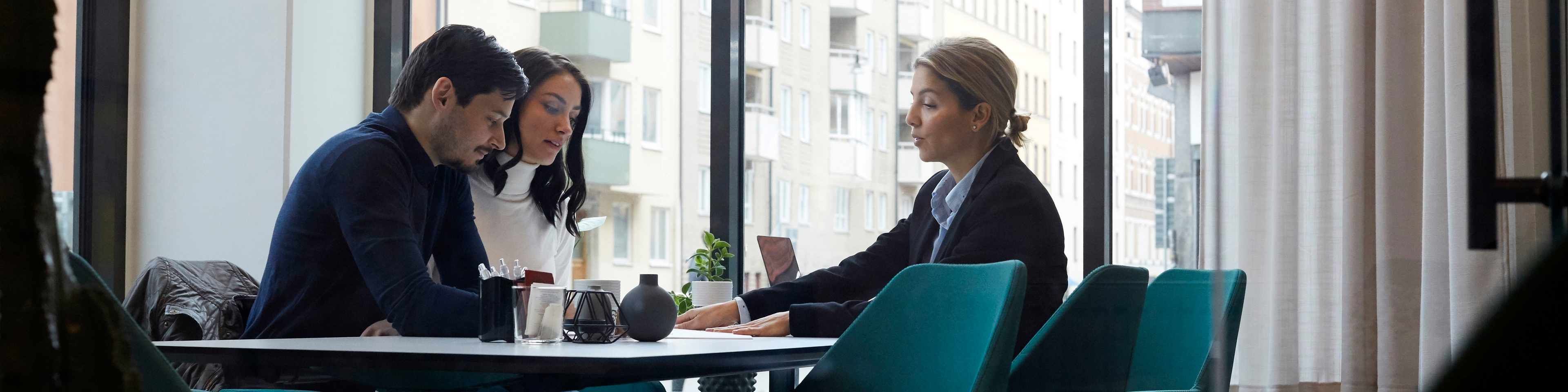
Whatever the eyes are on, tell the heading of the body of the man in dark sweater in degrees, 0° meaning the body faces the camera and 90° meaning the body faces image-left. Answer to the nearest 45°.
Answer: approximately 270°

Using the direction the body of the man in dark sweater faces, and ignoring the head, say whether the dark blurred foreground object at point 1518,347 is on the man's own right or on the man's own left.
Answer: on the man's own right

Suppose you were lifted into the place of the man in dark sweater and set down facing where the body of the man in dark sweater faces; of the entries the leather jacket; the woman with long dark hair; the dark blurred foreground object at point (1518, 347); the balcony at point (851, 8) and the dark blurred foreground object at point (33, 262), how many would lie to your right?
2

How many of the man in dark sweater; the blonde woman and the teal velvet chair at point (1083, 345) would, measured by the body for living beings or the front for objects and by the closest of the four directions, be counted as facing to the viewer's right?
1

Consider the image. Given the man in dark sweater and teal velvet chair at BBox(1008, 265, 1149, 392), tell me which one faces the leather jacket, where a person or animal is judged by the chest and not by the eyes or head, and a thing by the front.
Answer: the teal velvet chair

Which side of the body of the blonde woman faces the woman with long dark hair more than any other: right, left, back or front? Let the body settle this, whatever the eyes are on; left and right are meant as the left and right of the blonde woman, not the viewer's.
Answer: front

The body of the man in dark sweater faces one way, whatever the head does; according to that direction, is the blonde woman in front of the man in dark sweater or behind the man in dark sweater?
in front

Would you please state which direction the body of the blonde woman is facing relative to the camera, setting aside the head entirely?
to the viewer's left

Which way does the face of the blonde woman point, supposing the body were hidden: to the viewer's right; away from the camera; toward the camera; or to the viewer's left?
to the viewer's left

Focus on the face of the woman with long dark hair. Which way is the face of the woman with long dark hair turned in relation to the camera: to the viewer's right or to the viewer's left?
to the viewer's right

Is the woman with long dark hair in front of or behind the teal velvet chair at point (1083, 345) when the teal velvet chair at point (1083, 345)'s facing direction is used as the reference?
in front
